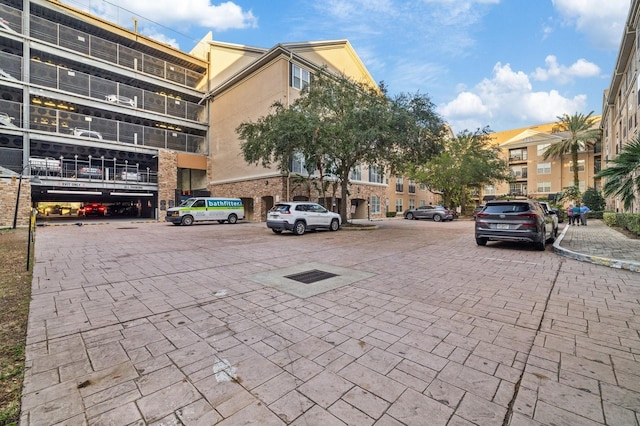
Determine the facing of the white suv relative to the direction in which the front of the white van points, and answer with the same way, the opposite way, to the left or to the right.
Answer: the opposite way

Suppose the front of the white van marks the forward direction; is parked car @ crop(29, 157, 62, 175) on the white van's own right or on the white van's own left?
on the white van's own right

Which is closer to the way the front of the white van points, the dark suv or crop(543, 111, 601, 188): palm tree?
the dark suv

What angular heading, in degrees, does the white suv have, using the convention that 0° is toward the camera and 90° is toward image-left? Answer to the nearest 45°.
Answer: approximately 225°

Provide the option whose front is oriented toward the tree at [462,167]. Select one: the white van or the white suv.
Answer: the white suv

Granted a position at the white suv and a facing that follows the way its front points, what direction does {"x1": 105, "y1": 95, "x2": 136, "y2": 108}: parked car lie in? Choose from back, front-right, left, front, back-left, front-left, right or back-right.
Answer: left

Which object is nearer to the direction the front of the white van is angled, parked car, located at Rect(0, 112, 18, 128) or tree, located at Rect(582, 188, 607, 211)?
the parked car

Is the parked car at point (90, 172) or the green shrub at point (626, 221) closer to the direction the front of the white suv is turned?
the green shrub
